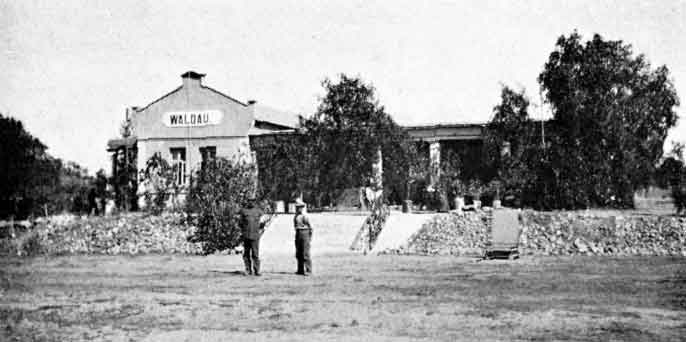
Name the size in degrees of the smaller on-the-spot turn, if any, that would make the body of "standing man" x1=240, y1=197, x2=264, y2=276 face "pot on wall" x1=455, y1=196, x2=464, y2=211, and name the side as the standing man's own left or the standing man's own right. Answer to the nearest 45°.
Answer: approximately 135° to the standing man's own left

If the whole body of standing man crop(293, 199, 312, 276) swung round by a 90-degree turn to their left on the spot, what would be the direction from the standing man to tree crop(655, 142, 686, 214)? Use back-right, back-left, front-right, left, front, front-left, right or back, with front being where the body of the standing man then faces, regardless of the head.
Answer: left

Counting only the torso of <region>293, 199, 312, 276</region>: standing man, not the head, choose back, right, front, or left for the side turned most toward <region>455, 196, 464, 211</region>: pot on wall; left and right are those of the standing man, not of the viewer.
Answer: back

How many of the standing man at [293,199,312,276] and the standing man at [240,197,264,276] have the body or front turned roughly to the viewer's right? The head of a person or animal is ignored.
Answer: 0

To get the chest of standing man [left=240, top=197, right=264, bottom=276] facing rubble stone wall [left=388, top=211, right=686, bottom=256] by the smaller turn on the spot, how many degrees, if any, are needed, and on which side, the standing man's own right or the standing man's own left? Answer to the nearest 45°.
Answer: approximately 135° to the standing man's own left

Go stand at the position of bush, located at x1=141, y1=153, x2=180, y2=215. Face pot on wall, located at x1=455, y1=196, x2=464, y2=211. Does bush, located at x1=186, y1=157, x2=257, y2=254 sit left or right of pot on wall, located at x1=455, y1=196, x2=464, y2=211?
right

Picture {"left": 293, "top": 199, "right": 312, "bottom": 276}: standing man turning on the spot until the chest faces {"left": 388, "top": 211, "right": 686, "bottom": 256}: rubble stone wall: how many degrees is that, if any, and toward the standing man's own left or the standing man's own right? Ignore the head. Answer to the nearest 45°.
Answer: approximately 180°

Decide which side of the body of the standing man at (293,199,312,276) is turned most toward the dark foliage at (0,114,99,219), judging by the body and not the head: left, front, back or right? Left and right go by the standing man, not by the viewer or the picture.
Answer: right

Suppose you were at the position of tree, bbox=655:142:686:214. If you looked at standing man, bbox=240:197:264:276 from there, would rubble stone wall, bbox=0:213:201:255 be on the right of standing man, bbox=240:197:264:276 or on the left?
right

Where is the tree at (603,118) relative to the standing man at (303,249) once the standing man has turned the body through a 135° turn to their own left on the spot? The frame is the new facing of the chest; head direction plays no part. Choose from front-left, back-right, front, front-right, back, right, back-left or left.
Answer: front-left

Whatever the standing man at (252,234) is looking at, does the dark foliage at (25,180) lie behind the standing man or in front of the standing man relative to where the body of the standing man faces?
behind
